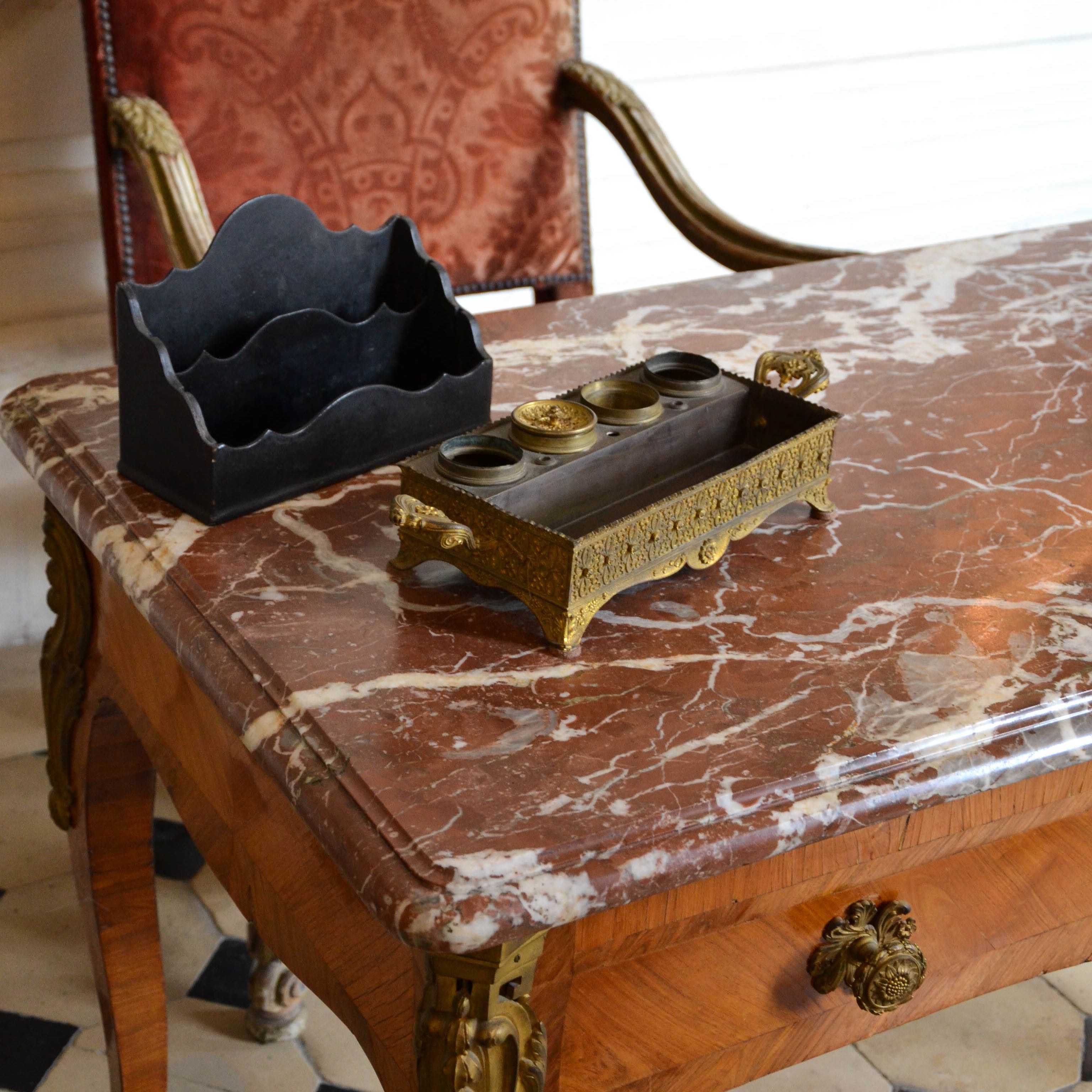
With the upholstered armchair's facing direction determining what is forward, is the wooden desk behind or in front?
in front

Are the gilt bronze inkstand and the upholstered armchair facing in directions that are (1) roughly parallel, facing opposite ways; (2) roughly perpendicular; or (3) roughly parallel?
roughly parallel

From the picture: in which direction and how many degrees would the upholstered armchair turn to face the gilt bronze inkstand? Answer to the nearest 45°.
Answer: approximately 45° to its right

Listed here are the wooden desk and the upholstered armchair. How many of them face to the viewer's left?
0

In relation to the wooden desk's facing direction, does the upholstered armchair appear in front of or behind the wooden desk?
behind

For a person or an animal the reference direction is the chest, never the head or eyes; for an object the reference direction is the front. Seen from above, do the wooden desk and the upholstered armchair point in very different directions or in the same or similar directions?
same or similar directions

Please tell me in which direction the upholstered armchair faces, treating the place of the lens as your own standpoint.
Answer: facing the viewer and to the right of the viewer

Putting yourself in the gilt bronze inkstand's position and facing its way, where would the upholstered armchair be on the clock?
The upholstered armchair is roughly at 7 o'clock from the gilt bronze inkstand.

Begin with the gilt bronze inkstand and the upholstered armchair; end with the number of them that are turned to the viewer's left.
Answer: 0
